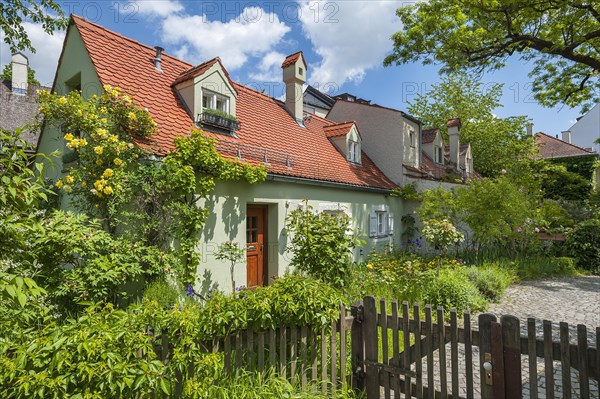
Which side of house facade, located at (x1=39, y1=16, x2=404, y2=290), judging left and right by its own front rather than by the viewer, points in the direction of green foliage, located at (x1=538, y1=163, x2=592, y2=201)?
left

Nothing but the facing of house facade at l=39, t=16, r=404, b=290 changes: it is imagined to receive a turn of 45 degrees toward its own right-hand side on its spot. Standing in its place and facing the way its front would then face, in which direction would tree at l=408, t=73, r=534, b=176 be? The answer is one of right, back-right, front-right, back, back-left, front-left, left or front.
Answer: back-left

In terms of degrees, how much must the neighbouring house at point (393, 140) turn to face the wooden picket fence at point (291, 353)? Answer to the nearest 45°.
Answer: approximately 45° to its right

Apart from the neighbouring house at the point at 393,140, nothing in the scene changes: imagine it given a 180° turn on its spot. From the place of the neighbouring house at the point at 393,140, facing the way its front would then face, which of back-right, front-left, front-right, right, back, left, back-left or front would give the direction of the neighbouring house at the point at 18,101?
front-left

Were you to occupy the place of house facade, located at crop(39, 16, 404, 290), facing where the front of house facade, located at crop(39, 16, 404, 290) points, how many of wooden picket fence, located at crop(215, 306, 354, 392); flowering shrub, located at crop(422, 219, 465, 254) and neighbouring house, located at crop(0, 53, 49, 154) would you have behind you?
1

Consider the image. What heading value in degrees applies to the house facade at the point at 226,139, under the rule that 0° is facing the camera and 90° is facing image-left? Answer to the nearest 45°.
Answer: approximately 315°

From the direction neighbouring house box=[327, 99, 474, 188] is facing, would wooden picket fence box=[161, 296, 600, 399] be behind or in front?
in front

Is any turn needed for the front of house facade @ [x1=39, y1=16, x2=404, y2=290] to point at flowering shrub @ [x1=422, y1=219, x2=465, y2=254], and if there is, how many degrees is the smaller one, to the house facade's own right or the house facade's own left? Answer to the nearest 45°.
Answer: approximately 45° to the house facade's own left

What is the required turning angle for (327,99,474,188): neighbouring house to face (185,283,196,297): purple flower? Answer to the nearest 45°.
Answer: approximately 45° to its right

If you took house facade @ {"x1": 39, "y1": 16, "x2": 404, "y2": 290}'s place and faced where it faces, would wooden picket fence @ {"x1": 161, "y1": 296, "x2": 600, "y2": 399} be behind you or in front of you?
in front

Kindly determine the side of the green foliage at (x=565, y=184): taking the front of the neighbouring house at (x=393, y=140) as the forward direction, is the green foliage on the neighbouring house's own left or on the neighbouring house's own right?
on the neighbouring house's own left

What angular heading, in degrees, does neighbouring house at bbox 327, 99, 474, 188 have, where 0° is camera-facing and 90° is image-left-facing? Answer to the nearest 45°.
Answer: approximately 315°

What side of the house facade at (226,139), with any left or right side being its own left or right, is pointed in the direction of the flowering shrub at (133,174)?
right

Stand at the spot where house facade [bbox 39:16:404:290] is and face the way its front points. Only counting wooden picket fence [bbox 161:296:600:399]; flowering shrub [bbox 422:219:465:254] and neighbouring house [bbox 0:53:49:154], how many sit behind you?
1
